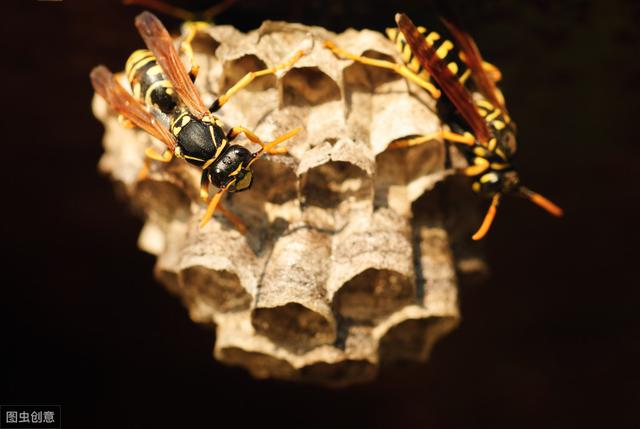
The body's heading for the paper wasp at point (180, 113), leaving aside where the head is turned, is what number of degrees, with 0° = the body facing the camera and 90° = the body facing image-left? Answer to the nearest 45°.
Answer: approximately 315°

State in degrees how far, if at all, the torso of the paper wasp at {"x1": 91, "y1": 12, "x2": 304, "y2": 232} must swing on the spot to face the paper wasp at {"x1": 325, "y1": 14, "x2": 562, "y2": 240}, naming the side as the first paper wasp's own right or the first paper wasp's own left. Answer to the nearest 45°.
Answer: approximately 45° to the first paper wasp's own left

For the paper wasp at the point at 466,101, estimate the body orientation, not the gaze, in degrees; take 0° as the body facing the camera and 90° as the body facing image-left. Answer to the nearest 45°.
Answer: approximately 315°

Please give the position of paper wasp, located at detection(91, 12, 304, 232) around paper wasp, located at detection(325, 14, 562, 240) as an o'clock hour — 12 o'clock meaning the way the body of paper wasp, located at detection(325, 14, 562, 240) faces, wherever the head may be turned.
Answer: paper wasp, located at detection(91, 12, 304, 232) is roughly at 4 o'clock from paper wasp, located at detection(325, 14, 562, 240).

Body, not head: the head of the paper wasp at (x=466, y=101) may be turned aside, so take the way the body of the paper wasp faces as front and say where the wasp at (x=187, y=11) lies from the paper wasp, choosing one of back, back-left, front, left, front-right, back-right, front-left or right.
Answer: back-right
